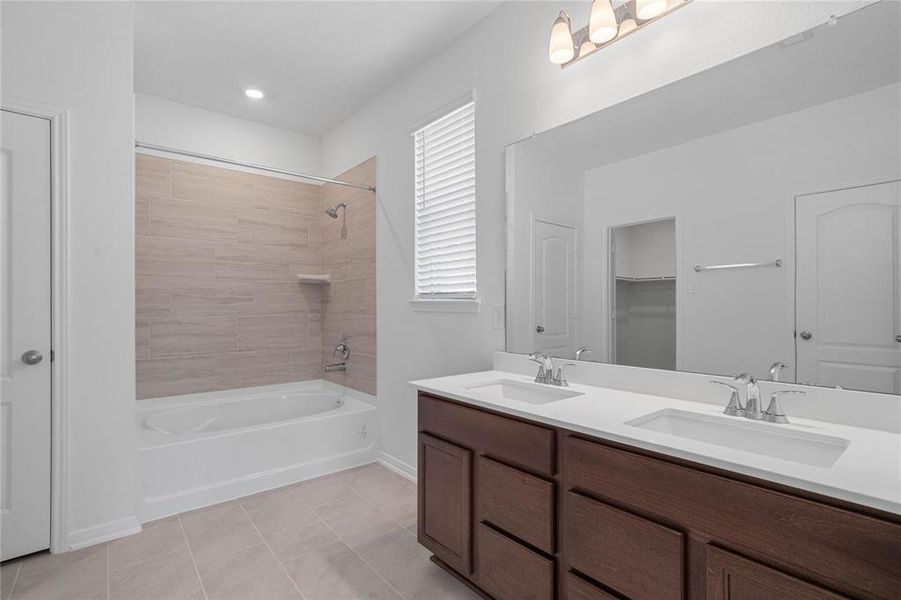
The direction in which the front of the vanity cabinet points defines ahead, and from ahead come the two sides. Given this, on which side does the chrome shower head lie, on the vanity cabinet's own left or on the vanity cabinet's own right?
on the vanity cabinet's own right

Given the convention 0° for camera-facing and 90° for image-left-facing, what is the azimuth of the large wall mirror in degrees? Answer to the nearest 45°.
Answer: approximately 45°

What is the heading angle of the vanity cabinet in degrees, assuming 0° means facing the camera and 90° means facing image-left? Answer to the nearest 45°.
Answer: approximately 45°

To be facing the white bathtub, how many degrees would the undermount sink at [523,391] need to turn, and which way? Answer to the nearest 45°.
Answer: approximately 45° to its right
